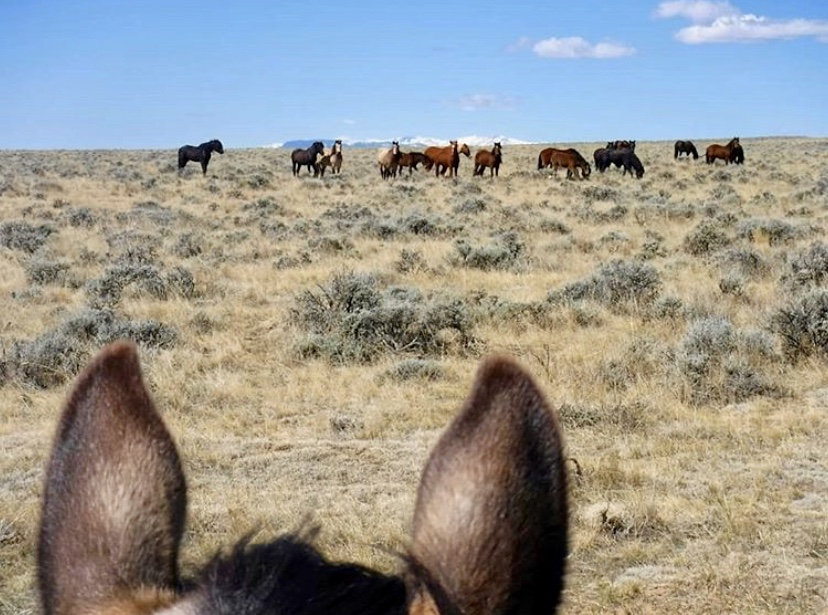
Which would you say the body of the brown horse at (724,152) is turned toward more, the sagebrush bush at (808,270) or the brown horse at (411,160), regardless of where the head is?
the sagebrush bush

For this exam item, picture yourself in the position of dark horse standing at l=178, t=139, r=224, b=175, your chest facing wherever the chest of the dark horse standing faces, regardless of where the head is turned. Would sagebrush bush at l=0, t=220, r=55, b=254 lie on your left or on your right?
on your right

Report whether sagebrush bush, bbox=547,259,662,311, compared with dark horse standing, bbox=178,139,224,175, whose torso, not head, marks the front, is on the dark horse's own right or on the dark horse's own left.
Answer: on the dark horse's own right

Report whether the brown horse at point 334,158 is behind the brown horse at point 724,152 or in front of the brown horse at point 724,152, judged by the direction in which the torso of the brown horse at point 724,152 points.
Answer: behind

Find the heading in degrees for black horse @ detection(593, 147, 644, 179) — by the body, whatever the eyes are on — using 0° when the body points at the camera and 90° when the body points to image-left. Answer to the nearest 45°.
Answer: approximately 270°

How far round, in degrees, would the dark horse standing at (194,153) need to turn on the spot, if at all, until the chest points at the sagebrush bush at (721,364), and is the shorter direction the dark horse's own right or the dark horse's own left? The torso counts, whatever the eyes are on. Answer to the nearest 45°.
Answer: approximately 90° to the dark horse's own right

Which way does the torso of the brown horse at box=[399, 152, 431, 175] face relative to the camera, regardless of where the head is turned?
to the viewer's right

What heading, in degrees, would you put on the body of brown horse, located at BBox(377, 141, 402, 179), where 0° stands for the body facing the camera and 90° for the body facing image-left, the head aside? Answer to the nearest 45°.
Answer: approximately 315°

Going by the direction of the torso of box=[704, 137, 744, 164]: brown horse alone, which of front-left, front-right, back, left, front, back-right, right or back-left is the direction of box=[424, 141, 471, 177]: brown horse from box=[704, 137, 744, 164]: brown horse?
back-right
